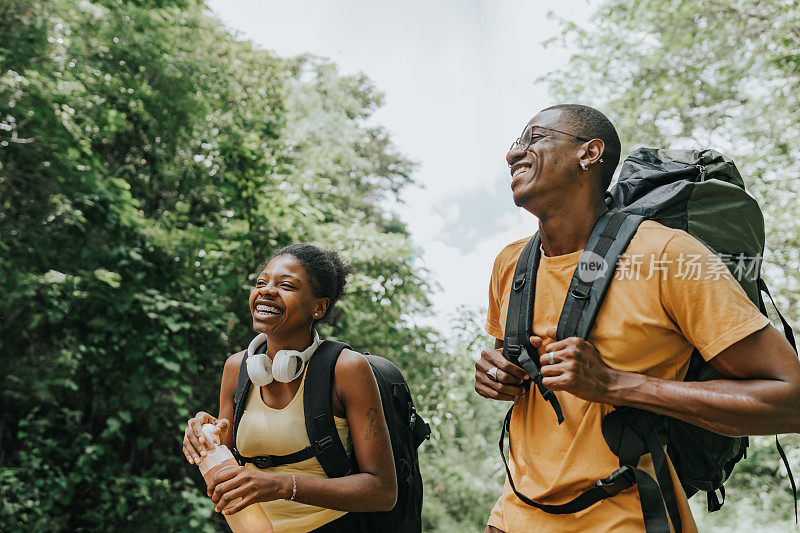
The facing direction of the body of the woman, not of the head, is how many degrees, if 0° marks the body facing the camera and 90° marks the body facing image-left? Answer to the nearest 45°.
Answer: approximately 45°

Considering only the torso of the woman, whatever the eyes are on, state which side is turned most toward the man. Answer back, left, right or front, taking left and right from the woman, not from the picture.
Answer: left

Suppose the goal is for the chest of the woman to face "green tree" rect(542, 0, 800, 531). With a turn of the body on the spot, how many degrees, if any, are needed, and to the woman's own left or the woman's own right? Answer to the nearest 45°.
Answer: approximately 180°

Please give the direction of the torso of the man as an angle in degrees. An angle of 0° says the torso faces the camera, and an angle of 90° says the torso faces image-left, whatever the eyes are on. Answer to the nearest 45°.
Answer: approximately 45°

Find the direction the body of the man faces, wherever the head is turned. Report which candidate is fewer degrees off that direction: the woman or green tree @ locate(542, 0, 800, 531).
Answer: the woman

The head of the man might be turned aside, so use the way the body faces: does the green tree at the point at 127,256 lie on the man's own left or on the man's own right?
on the man's own right

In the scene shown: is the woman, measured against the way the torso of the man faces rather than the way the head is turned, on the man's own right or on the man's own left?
on the man's own right
